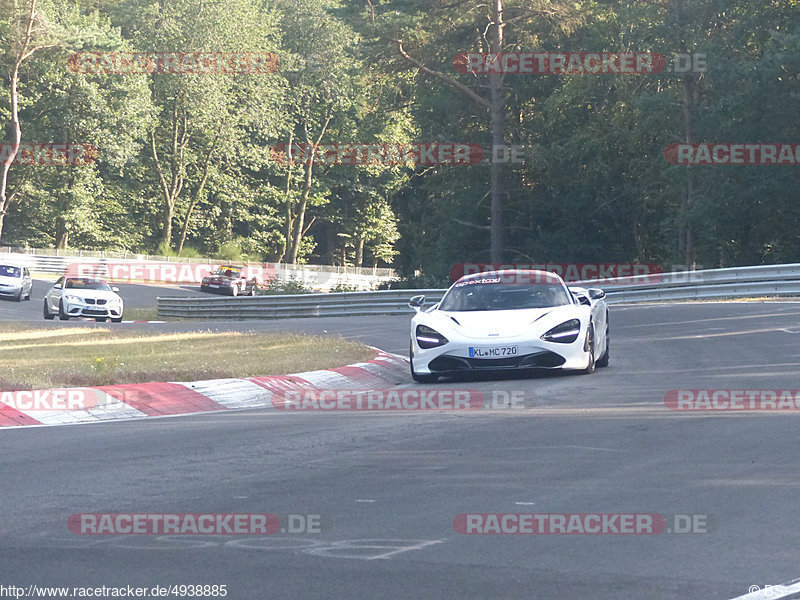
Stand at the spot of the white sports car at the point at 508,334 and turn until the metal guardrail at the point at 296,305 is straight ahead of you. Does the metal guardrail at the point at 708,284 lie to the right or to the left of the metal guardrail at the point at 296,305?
right

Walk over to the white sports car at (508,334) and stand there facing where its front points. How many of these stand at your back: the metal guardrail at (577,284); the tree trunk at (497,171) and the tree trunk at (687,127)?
3

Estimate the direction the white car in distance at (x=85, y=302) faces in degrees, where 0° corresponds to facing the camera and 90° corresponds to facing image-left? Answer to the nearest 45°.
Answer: approximately 315°

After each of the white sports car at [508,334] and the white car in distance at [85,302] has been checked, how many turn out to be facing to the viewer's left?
0

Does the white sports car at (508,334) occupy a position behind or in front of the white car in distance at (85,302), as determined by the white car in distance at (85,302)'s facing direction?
in front

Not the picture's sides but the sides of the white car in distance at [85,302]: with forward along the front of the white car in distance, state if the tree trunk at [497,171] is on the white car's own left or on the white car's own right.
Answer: on the white car's own left

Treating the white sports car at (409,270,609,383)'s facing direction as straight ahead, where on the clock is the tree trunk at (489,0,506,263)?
The tree trunk is roughly at 6 o'clock from the white sports car.

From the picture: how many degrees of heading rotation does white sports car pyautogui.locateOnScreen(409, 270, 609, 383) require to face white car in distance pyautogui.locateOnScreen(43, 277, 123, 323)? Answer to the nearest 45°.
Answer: approximately 135° to its right

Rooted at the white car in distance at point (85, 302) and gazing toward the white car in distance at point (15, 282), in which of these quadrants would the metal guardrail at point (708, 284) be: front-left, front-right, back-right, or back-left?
back-right

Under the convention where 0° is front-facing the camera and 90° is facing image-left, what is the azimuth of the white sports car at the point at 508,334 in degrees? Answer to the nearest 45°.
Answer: approximately 0°
